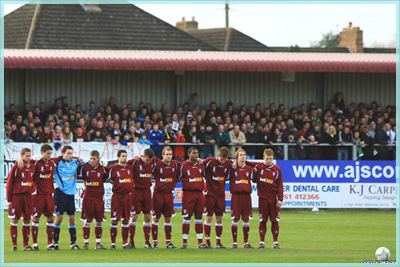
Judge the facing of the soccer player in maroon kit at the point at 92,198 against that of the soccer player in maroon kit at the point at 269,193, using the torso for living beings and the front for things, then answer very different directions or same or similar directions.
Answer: same or similar directions

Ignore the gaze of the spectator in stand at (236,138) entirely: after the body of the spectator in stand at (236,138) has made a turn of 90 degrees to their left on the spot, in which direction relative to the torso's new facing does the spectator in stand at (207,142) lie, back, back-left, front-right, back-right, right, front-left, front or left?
back

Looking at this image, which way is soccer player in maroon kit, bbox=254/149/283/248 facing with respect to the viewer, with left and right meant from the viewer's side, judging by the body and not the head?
facing the viewer

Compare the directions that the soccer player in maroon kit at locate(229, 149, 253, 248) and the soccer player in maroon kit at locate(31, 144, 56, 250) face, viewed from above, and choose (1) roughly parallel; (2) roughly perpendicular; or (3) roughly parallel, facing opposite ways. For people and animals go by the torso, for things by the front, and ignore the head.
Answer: roughly parallel

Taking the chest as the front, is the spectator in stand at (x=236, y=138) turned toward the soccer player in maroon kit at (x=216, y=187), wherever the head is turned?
yes

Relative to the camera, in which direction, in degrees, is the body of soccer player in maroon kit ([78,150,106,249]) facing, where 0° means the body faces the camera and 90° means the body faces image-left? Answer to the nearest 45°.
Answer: approximately 0°

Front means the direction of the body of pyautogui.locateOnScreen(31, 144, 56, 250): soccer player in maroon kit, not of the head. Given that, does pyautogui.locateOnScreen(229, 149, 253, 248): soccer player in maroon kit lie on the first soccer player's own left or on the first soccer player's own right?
on the first soccer player's own left

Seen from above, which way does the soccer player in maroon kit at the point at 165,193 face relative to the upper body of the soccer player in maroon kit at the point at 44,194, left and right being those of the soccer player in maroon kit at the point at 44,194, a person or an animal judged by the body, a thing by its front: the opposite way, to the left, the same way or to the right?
the same way

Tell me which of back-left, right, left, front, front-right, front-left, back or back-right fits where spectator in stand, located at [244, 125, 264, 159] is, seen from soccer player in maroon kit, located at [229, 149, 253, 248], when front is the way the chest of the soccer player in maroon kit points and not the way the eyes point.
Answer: back

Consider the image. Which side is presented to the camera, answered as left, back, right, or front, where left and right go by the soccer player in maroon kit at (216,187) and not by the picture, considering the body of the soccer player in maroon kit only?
front

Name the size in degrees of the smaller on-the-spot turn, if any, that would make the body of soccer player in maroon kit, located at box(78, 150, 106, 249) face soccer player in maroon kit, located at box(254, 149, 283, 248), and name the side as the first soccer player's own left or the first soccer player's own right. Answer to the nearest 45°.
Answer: approximately 90° to the first soccer player's own left

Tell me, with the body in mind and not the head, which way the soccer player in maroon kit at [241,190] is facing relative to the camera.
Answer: toward the camera

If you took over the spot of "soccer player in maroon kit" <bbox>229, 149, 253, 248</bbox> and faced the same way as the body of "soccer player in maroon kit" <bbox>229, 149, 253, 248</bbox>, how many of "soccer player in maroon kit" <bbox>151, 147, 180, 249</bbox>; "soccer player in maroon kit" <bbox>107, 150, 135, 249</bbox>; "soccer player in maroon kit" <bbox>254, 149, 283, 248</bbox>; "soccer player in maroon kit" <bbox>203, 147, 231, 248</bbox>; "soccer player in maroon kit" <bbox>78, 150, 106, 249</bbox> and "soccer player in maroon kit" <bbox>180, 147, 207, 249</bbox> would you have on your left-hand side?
1
